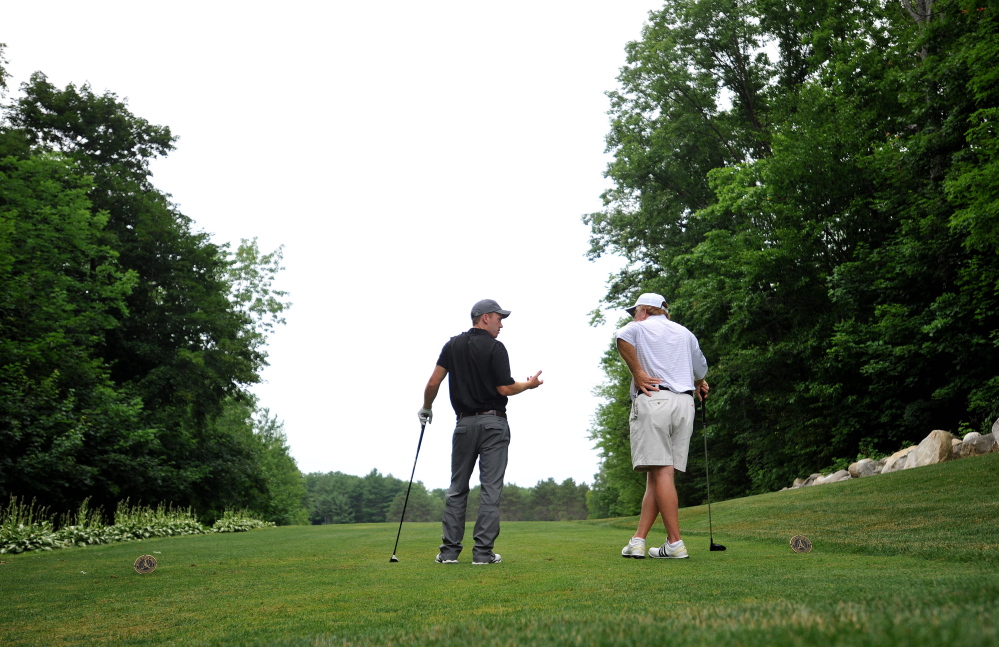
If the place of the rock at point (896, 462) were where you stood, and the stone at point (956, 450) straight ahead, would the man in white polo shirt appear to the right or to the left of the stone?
right

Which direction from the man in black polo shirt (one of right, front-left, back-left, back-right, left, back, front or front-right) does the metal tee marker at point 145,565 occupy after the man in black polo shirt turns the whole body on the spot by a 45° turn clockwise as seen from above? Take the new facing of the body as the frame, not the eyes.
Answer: back

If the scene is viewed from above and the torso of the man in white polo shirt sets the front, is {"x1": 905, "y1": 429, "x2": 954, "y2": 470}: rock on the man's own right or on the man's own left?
on the man's own right

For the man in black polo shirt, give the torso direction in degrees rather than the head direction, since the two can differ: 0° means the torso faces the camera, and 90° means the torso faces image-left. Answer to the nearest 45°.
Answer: approximately 225°

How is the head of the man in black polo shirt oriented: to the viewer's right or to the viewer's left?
to the viewer's right

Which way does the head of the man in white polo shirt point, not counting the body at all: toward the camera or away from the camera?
away from the camera

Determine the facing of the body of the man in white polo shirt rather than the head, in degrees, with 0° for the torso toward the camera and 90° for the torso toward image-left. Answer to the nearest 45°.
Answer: approximately 135°

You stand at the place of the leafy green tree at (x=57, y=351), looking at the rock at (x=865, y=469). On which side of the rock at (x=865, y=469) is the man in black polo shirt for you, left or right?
right
